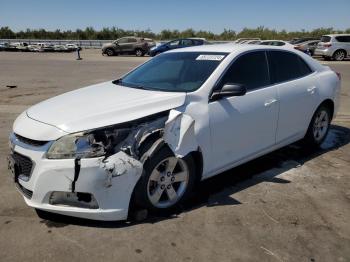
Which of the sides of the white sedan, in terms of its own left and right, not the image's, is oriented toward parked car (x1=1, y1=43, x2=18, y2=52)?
right

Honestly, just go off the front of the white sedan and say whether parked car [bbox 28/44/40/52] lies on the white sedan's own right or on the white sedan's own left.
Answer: on the white sedan's own right

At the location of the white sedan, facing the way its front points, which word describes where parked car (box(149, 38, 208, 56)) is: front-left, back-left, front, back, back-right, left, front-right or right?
back-right

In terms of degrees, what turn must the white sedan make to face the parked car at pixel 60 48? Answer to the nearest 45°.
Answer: approximately 135° to its right

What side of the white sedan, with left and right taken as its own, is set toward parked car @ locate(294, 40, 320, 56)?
back

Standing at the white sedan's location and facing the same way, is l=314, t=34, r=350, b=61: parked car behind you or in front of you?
behind

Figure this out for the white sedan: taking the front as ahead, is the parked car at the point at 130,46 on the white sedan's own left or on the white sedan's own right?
on the white sedan's own right

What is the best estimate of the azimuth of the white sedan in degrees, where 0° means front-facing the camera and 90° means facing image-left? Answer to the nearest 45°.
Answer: approximately 45°
